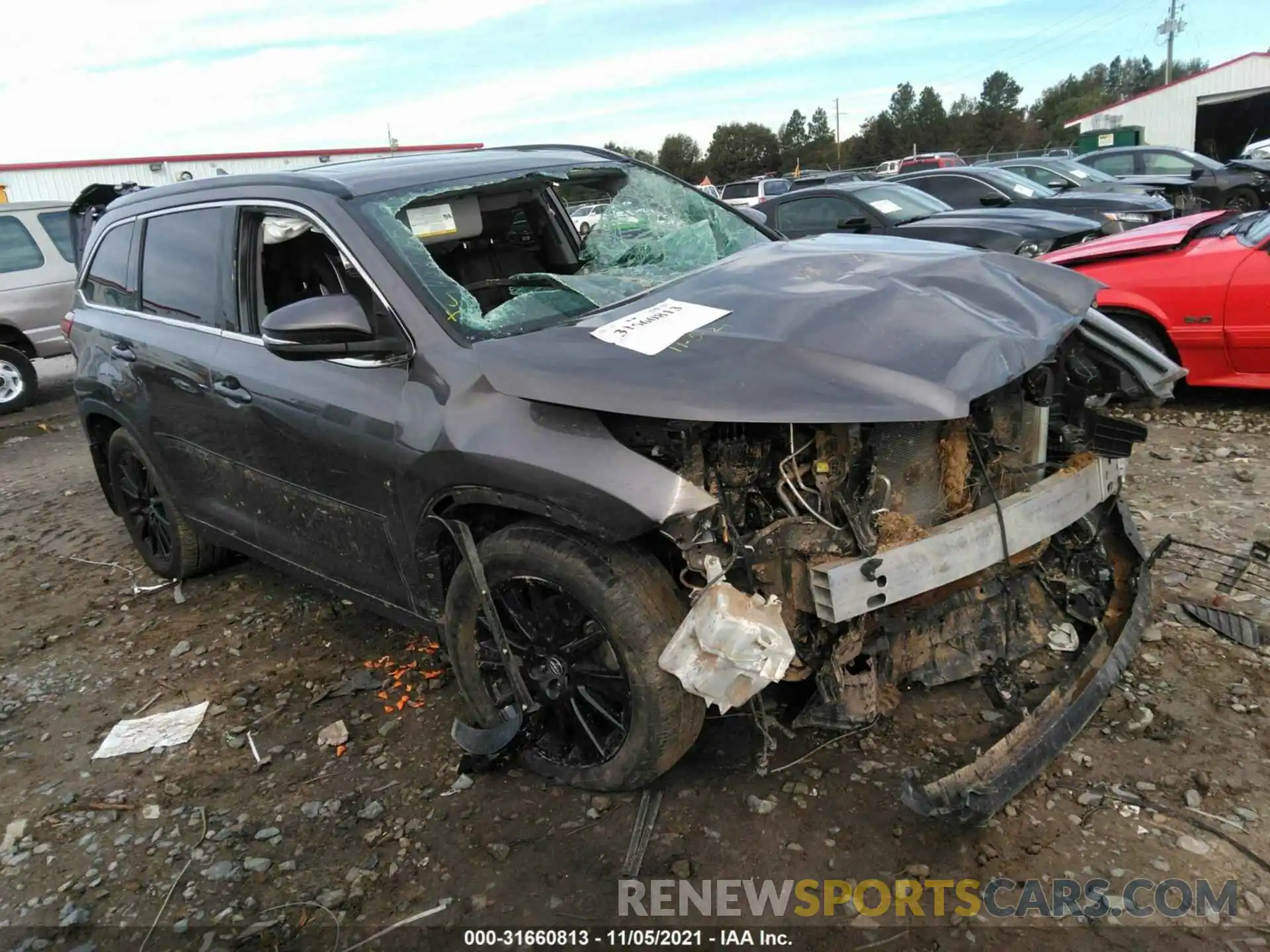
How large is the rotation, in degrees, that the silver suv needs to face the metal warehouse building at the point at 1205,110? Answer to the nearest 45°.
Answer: approximately 180°

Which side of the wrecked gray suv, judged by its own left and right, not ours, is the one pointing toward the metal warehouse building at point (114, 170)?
back

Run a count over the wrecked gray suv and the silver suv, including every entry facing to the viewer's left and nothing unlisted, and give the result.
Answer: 1

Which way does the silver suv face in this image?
to the viewer's left

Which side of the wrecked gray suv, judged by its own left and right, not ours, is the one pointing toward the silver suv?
back

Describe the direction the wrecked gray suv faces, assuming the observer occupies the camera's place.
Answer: facing the viewer and to the right of the viewer

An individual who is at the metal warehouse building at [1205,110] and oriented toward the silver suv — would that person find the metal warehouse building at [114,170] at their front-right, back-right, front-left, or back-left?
front-right

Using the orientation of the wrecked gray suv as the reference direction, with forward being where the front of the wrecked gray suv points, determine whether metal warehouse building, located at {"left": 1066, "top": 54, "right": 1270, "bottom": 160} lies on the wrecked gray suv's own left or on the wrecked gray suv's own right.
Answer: on the wrecked gray suv's own left

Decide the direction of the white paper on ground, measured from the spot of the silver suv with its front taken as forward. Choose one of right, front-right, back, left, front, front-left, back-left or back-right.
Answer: left

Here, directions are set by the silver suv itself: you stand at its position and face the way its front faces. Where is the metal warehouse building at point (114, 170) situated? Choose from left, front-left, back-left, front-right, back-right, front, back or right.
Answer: right
